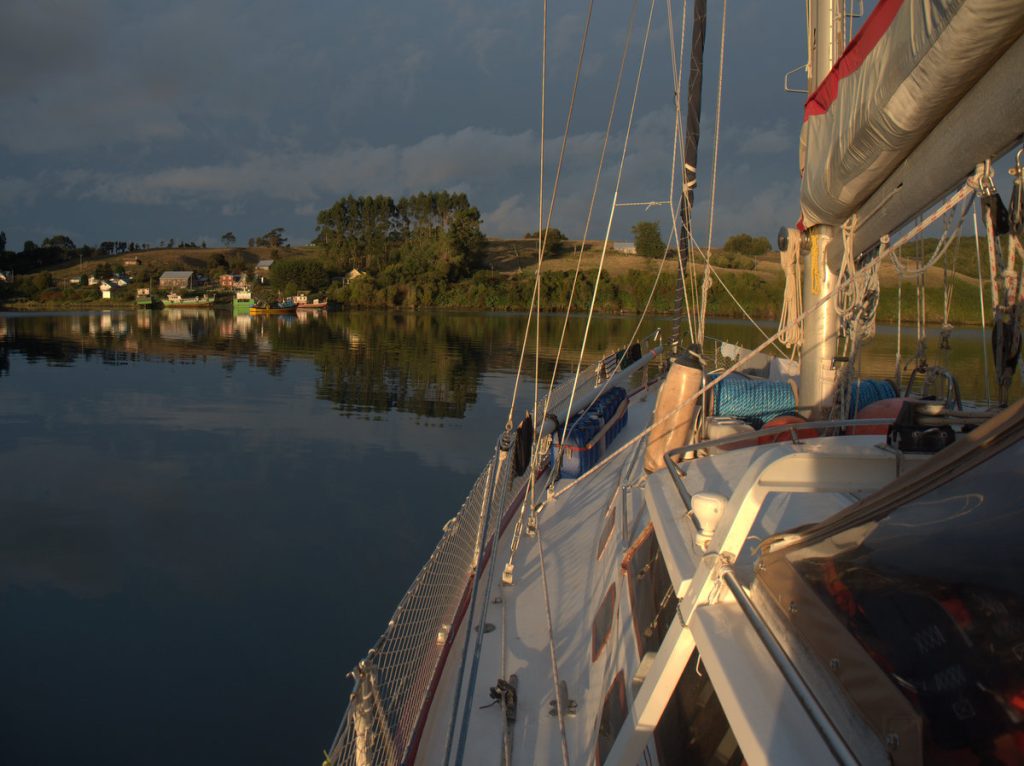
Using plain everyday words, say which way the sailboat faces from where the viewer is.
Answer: facing away from the viewer
